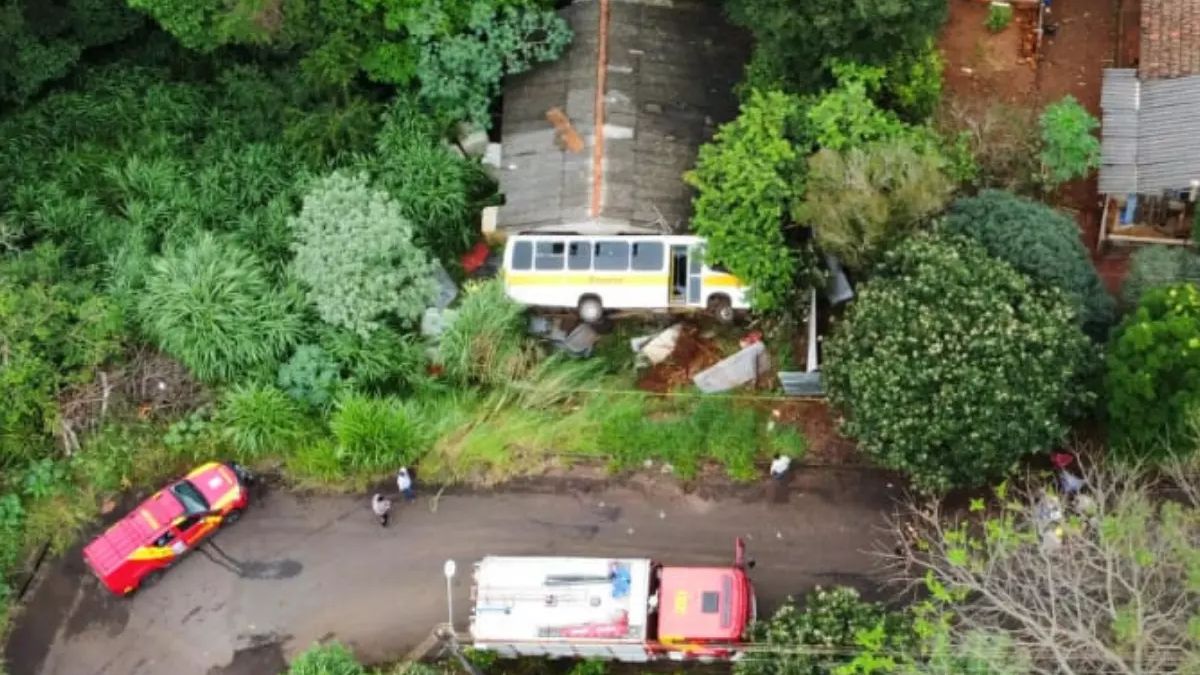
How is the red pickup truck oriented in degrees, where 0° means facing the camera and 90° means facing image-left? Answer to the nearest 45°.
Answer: approximately 225°

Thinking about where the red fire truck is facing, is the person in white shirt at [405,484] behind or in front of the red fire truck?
behind

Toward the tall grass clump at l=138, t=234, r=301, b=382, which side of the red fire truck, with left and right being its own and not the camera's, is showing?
back

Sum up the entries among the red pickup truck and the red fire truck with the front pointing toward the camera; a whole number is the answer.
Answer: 0

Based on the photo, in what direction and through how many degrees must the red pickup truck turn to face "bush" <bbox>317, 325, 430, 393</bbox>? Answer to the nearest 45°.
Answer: approximately 45° to its right

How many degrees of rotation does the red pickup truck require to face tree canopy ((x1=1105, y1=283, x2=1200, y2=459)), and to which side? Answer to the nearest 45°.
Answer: approximately 90° to its right

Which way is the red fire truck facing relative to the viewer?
to the viewer's right

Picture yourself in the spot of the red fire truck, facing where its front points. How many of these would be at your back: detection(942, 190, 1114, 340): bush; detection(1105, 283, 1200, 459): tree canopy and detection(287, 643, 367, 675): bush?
1

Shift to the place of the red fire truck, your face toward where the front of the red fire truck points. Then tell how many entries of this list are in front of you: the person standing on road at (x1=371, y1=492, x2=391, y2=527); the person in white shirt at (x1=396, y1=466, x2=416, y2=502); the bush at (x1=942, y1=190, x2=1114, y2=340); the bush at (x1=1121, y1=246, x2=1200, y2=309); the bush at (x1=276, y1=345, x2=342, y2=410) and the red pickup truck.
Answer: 2

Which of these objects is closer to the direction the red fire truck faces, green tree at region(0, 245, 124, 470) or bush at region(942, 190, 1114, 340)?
the bush
